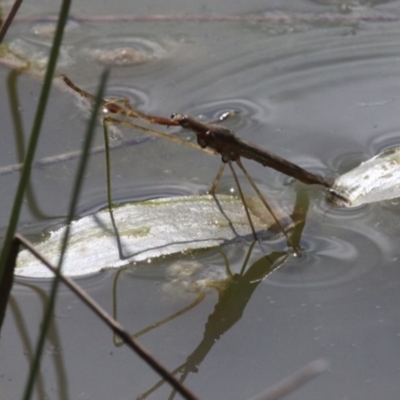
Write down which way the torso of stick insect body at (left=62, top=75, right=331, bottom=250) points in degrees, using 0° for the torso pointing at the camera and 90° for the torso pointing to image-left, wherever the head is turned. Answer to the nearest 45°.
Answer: approximately 90°
